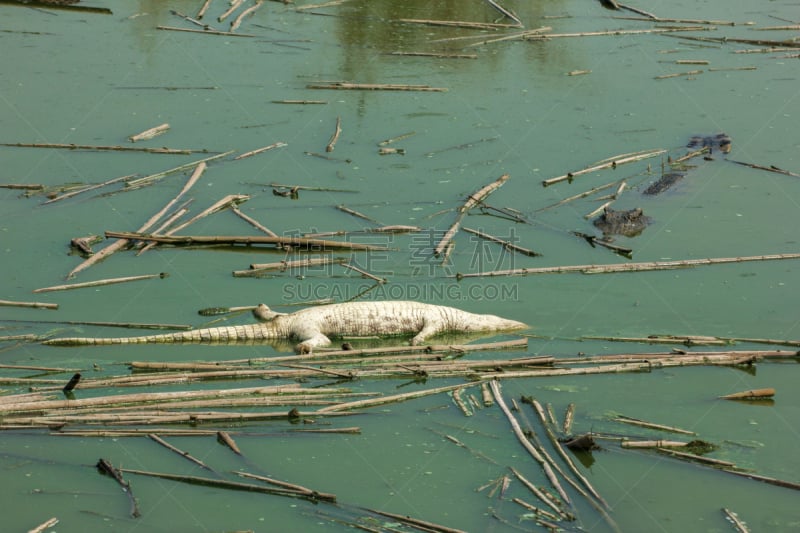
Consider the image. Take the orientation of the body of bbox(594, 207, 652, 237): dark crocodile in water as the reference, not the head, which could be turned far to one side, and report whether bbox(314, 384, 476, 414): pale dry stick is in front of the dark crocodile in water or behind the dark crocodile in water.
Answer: in front

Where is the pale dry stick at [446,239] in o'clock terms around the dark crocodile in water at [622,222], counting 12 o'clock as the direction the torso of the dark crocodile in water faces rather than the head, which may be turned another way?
The pale dry stick is roughly at 2 o'clock from the dark crocodile in water.

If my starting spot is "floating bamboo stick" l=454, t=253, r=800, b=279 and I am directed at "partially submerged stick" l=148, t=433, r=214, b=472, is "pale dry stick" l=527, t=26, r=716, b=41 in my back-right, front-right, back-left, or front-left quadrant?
back-right

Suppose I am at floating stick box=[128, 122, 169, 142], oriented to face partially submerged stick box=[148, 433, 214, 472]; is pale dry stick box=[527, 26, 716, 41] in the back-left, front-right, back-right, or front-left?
back-left

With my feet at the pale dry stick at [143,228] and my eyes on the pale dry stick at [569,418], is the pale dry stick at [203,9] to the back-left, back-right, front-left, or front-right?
back-left

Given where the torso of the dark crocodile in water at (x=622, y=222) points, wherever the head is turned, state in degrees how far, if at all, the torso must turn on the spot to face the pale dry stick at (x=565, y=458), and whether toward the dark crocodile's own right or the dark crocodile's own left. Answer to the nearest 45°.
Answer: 0° — it already faces it

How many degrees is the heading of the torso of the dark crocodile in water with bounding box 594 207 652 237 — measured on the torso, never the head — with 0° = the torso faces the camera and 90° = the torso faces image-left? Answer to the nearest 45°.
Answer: approximately 0°
